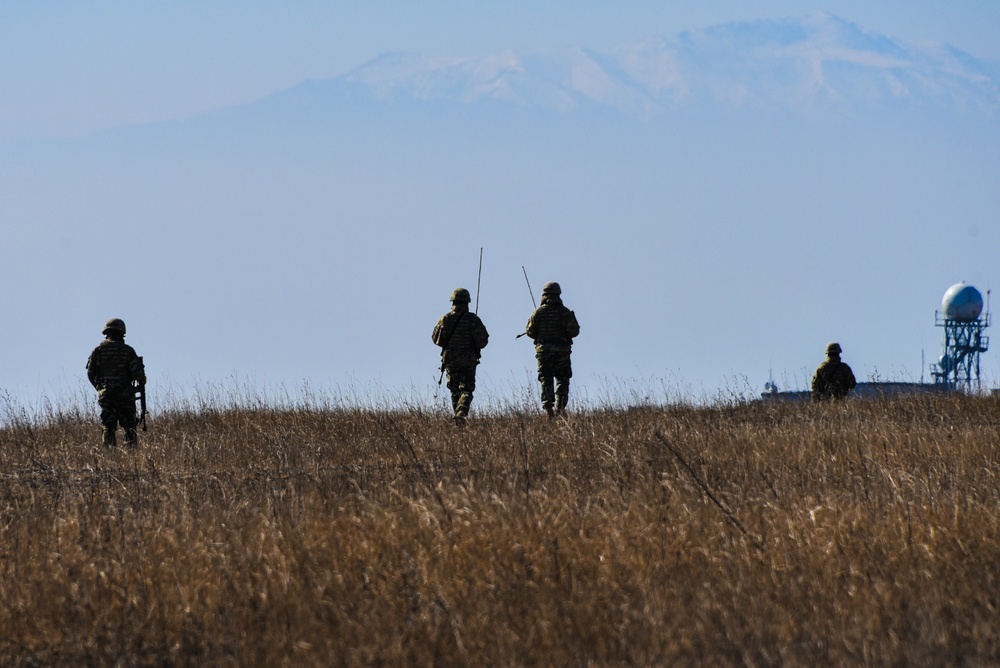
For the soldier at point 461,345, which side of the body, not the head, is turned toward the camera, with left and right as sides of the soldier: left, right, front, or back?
back

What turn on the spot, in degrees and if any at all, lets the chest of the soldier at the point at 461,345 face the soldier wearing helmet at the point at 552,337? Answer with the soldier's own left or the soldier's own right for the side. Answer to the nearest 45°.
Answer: approximately 90° to the soldier's own right

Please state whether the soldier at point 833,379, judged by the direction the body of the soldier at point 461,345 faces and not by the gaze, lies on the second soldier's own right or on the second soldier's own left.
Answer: on the second soldier's own right

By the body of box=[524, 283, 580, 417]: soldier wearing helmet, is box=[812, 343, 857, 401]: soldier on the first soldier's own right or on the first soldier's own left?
on the first soldier's own right

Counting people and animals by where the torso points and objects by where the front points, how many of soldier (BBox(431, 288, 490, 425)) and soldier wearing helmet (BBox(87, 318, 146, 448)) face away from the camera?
2

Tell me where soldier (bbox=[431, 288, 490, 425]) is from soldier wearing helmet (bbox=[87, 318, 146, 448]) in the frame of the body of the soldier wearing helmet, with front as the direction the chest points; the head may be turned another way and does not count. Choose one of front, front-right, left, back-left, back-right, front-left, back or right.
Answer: right

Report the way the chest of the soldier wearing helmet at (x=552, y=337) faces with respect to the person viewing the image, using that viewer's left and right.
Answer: facing away from the viewer

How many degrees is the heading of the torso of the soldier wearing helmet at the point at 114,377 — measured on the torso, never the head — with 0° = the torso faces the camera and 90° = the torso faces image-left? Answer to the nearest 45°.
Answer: approximately 180°

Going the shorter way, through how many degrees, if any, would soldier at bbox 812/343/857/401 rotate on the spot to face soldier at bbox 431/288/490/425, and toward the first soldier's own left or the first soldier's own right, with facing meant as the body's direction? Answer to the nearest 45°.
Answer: approximately 135° to the first soldier's own left

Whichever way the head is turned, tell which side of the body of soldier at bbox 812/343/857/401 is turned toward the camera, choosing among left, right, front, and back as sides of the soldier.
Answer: back
